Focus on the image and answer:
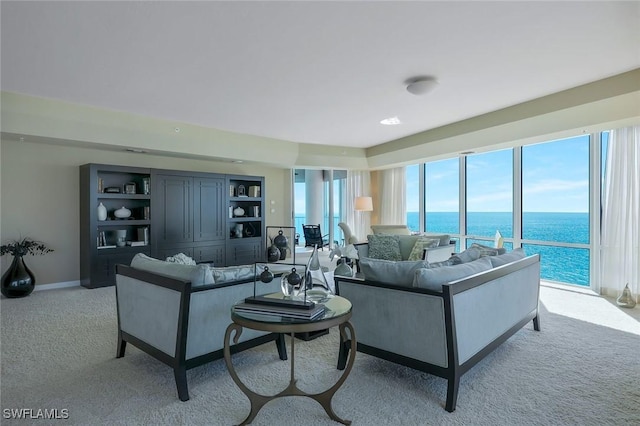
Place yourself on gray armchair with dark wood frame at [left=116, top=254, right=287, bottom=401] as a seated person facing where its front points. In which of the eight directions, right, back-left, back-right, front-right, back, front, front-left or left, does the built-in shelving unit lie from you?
front-left

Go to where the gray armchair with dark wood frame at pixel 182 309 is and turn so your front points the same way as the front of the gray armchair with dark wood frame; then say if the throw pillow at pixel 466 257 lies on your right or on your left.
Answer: on your right

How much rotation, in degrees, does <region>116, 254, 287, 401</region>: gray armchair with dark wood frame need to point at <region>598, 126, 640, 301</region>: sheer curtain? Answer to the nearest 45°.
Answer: approximately 45° to its right

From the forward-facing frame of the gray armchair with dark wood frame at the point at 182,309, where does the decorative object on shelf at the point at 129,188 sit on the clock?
The decorative object on shelf is roughly at 10 o'clock from the gray armchair with dark wood frame.

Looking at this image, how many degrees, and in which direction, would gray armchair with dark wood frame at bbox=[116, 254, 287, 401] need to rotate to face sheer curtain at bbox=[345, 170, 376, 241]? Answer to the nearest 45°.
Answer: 0° — it already faces it

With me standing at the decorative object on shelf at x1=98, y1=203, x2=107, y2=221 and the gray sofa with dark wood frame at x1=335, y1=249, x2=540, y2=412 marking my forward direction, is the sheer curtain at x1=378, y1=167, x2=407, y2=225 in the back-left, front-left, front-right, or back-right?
front-left

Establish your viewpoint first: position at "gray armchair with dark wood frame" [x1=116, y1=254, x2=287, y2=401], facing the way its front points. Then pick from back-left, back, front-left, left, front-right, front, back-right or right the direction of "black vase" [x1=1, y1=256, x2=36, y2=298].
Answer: left

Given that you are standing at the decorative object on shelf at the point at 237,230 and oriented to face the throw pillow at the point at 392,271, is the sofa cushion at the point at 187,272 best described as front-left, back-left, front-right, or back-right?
front-right

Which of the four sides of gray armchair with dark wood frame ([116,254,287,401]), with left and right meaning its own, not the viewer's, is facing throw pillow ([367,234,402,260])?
front

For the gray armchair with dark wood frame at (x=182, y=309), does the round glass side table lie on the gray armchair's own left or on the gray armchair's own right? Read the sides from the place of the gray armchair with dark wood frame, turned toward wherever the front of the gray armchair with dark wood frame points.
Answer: on the gray armchair's own right

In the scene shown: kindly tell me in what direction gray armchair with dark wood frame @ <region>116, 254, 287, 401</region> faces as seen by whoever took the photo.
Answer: facing away from the viewer and to the right of the viewer

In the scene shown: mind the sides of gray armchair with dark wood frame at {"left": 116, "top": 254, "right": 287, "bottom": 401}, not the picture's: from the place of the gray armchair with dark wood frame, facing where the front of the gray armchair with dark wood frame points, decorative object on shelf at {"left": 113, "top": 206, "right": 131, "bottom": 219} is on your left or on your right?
on your left

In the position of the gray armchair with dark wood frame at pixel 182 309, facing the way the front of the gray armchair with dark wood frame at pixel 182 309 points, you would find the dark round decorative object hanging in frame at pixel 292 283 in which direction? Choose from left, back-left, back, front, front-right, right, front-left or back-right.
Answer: right

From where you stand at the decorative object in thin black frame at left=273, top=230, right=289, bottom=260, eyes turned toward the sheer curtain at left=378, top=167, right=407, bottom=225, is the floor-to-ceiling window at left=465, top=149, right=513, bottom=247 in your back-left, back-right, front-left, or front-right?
front-right

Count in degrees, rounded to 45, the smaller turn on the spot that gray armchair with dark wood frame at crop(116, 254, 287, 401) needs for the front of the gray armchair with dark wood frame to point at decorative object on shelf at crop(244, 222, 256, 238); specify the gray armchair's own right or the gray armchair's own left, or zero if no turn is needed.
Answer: approximately 45° to the gray armchair's own left
